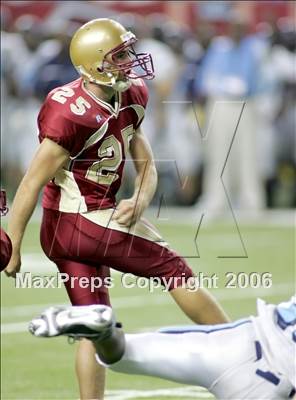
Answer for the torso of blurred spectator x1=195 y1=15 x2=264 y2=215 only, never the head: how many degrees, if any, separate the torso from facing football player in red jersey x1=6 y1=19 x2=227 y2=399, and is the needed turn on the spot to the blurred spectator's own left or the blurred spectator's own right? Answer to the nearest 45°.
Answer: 0° — they already face them

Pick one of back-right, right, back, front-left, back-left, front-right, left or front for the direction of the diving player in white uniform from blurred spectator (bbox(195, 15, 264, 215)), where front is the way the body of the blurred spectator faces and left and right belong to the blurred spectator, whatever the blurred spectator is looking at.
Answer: front

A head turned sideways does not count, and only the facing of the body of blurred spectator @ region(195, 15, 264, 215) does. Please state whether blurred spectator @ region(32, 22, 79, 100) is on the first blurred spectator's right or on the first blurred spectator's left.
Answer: on the first blurred spectator's right

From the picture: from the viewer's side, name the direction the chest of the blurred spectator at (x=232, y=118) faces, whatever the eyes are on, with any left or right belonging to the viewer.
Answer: facing the viewer

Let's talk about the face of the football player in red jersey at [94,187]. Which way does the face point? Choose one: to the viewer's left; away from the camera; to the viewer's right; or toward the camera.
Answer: to the viewer's right

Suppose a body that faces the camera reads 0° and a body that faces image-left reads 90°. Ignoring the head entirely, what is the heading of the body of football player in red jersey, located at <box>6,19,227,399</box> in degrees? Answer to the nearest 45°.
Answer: approximately 315°

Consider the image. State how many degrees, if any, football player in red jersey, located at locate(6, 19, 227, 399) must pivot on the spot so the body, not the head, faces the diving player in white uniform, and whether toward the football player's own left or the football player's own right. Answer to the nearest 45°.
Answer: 0° — they already face them

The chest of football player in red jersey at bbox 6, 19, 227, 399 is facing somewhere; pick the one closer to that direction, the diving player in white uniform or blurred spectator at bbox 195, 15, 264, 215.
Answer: the diving player in white uniform

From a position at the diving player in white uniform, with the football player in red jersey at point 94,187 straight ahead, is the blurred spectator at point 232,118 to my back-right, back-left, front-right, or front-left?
front-right

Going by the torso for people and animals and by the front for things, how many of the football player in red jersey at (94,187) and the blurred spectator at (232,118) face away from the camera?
0

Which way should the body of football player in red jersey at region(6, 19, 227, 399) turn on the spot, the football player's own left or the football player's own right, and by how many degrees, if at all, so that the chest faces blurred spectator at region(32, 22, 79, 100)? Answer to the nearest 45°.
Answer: approximately 135° to the football player's own left
